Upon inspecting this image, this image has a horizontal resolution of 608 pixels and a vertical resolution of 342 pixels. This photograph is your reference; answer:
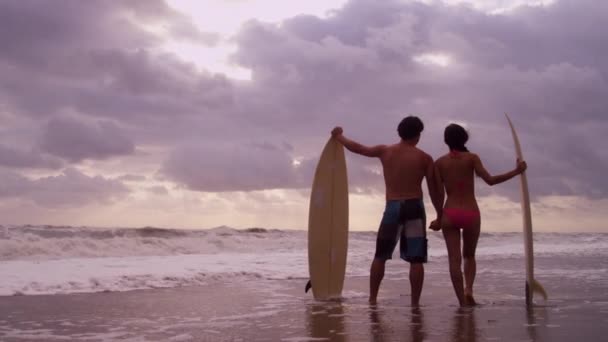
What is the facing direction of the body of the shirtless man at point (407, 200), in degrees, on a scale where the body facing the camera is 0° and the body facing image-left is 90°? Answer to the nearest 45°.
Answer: approximately 180°

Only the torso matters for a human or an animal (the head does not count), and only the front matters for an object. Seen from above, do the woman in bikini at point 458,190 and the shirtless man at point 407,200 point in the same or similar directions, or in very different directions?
same or similar directions

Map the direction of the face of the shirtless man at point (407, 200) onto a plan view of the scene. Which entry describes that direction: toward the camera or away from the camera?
away from the camera

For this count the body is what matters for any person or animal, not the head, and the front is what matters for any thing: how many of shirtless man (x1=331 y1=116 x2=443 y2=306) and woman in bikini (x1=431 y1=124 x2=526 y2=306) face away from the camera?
2

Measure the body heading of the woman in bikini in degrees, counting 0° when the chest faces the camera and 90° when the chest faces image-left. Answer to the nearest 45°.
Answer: approximately 180°

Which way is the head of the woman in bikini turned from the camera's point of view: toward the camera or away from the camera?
away from the camera
